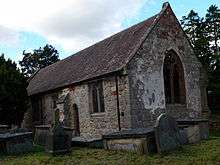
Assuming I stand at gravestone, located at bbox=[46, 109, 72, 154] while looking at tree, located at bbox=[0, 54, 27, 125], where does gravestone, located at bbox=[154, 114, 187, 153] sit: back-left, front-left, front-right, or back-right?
back-right

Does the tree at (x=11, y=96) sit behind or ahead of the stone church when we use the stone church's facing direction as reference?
behind

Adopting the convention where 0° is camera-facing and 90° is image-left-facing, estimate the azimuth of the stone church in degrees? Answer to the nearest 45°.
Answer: approximately 45°

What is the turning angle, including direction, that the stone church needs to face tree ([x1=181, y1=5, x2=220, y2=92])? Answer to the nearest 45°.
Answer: approximately 90° to its left

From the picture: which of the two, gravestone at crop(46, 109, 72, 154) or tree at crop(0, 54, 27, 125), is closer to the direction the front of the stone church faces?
the gravestone

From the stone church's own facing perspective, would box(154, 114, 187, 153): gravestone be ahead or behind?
ahead

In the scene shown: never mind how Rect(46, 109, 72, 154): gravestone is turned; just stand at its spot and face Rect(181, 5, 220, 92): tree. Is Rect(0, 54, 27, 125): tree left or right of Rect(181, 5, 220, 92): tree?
left

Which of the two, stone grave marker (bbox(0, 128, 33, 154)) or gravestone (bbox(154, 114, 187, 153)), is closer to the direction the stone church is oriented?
the gravestone
